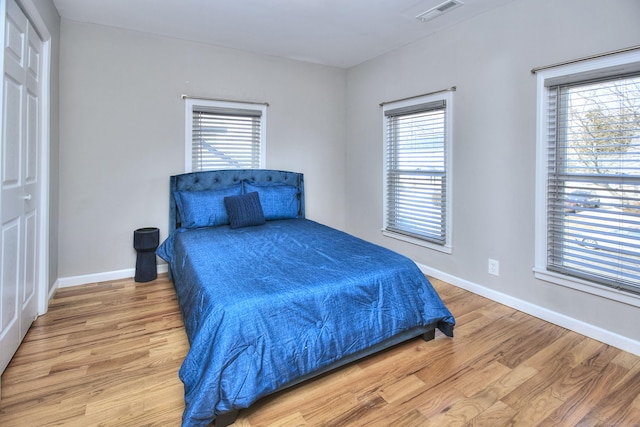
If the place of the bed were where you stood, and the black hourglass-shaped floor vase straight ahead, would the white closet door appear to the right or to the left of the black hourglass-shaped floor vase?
left

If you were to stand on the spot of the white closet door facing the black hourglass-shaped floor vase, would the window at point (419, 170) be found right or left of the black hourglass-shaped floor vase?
right

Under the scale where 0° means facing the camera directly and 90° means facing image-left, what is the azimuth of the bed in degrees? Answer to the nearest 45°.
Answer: approximately 315°

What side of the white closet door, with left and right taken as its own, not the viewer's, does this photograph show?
right
